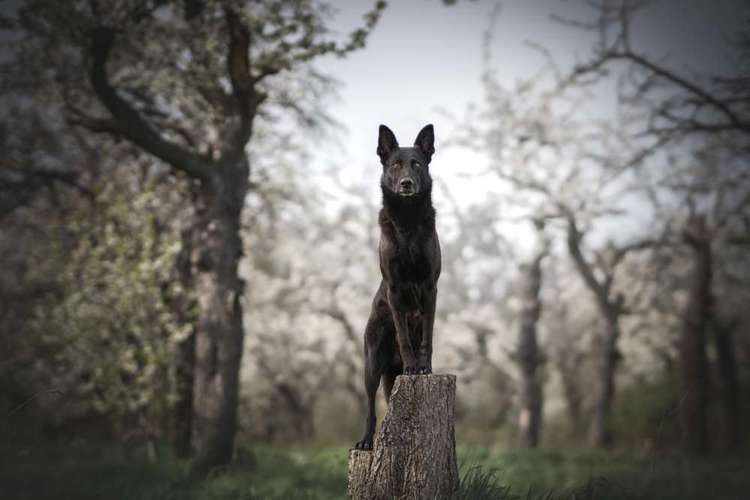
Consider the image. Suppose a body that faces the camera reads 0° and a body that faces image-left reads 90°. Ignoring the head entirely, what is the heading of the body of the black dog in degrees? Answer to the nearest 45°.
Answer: approximately 0°

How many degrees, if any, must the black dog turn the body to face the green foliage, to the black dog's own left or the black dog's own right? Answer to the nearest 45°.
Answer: approximately 135° to the black dog's own right
